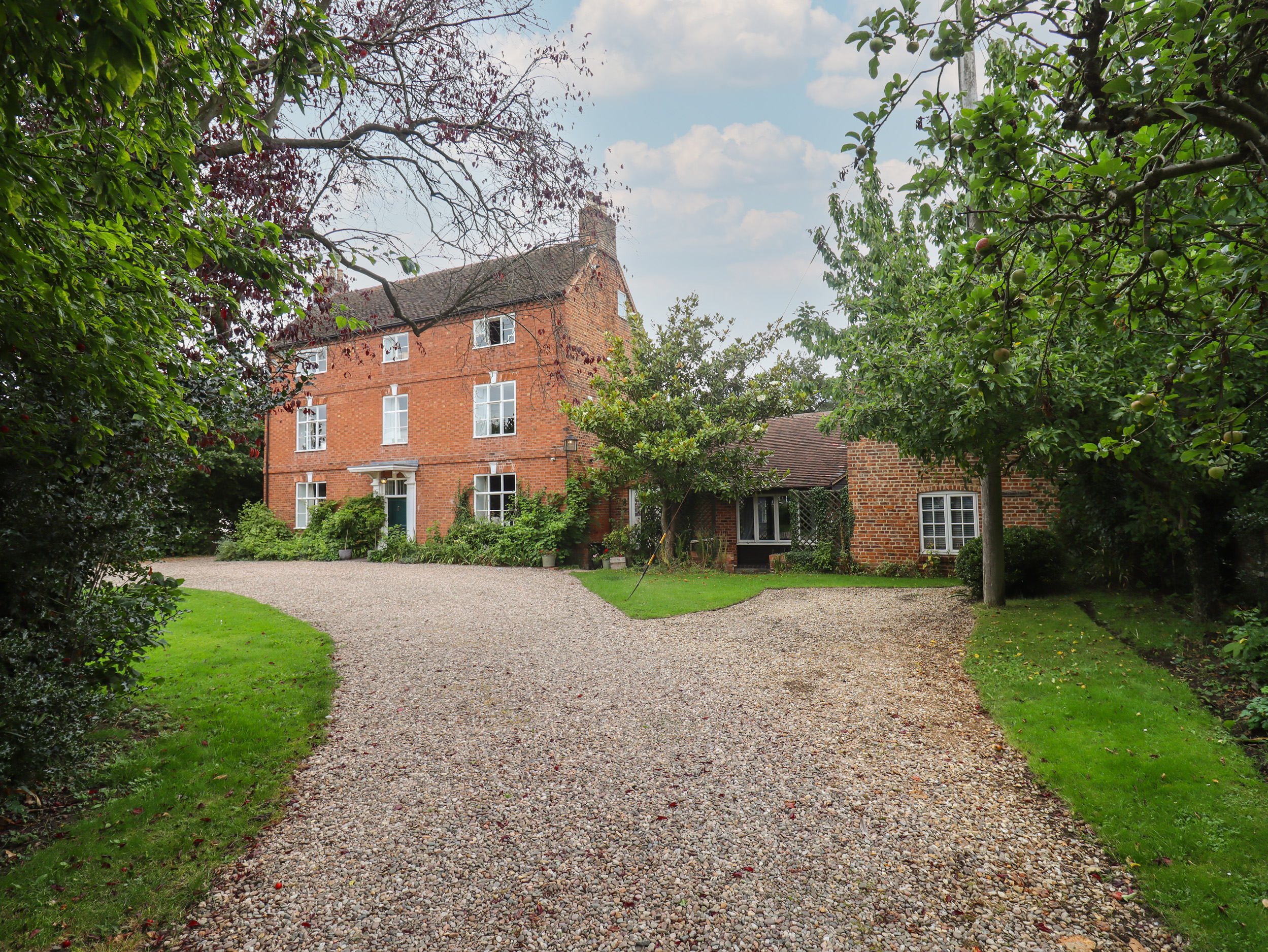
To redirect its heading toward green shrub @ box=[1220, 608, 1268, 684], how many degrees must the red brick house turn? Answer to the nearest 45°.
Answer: approximately 45° to its left

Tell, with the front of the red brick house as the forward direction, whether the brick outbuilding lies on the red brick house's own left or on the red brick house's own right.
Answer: on the red brick house's own left

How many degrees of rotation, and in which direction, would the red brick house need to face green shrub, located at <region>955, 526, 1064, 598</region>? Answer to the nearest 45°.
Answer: approximately 90° to its left

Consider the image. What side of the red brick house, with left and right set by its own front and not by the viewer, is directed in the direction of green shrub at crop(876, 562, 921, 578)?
left

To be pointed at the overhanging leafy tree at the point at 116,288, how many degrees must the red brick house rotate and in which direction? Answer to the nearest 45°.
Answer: approximately 45° to its left

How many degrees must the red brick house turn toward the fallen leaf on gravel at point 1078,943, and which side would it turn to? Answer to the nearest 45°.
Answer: approximately 45° to its left

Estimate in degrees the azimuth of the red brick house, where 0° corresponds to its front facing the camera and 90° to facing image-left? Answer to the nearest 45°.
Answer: approximately 45°

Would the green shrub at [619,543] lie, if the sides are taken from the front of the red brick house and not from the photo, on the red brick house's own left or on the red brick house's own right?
on the red brick house's own left
